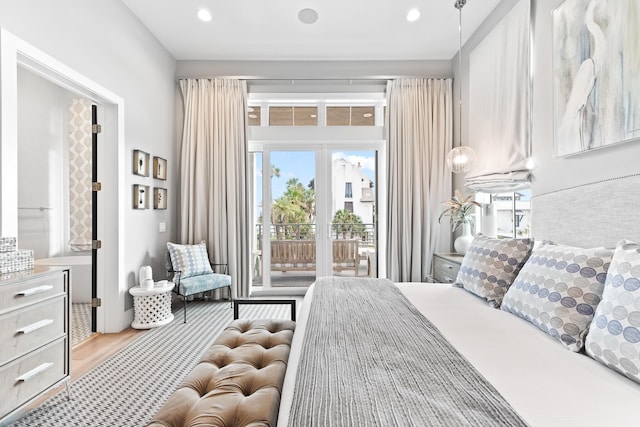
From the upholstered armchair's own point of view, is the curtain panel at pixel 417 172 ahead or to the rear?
ahead

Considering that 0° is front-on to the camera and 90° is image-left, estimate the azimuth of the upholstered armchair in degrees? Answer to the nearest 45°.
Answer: approximately 315°

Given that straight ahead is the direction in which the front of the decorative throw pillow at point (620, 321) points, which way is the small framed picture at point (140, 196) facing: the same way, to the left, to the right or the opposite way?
the opposite way

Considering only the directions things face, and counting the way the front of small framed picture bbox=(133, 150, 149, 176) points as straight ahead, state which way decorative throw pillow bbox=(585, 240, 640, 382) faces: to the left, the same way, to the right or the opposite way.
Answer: the opposite way

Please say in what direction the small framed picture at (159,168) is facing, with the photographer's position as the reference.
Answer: facing the viewer and to the right of the viewer

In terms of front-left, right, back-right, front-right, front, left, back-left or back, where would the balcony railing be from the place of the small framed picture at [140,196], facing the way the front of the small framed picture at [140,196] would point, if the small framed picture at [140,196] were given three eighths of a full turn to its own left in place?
right

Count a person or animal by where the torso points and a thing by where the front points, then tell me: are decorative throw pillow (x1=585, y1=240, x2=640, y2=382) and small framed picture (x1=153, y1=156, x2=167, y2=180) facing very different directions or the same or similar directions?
very different directions

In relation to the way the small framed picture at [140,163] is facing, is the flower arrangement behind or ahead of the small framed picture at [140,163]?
ahead

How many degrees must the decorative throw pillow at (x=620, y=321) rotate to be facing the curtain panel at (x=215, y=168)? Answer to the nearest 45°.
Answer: approximately 45° to its right

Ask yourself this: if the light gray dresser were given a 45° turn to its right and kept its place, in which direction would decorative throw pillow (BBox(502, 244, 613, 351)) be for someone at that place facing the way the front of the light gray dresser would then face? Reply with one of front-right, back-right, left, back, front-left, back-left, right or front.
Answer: front-left
